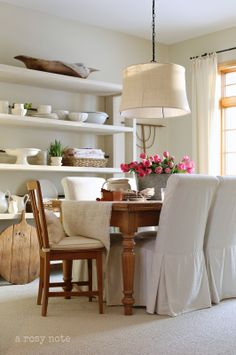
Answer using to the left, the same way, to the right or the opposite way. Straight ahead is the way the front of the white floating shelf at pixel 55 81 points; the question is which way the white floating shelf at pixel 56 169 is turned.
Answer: the same way

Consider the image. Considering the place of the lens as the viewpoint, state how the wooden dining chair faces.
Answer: facing to the right of the viewer

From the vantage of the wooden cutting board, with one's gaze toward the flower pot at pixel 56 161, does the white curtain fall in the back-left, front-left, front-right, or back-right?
front-right

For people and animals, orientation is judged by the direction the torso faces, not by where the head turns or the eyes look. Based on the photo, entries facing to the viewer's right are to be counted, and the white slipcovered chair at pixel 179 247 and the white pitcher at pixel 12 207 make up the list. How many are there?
0

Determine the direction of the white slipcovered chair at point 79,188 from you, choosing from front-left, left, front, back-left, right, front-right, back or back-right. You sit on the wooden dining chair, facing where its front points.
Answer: left

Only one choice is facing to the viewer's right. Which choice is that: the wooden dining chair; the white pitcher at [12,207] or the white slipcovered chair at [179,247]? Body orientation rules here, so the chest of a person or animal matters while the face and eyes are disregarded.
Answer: the wooden dining chair

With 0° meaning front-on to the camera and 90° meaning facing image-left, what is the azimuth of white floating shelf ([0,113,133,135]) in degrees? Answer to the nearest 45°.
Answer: approximately 315°

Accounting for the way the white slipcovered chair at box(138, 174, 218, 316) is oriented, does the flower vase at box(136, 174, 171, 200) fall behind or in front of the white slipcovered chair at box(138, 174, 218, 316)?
in front

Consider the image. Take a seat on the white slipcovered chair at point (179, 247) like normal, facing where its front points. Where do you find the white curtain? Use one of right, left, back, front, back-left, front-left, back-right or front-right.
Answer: front-right

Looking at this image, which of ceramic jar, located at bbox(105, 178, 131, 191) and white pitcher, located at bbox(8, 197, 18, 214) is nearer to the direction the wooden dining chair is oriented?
the ceramic jar

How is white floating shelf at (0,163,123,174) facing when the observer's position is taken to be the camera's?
facing the viewer and to the right of the viewer

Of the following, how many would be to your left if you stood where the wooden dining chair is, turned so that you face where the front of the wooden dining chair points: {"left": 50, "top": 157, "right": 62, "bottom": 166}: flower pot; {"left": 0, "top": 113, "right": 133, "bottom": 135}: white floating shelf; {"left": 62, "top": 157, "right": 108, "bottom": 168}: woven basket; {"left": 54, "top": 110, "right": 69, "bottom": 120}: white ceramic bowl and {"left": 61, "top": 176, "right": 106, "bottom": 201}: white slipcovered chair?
5

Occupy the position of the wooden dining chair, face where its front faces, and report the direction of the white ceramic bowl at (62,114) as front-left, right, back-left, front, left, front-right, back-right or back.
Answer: left

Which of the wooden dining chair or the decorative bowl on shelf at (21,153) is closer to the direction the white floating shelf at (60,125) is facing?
the wooden dining chair
